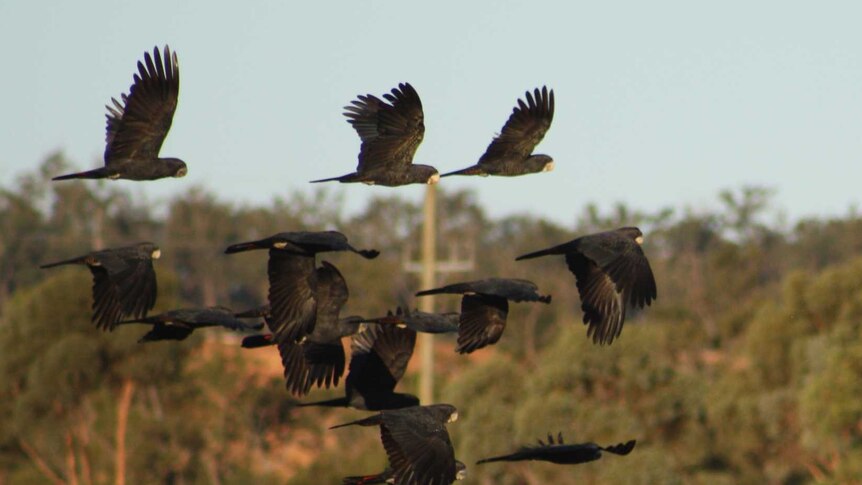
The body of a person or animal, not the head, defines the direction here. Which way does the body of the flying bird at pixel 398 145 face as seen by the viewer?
to the viewer's right

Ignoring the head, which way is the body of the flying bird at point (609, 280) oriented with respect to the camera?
to the viewer's right

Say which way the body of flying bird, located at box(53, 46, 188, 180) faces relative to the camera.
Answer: to the viewer's right

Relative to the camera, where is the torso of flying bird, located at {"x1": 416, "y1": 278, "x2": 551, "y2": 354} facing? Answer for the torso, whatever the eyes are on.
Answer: to the viewer's right

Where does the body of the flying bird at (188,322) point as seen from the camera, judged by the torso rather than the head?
to the viewer's right

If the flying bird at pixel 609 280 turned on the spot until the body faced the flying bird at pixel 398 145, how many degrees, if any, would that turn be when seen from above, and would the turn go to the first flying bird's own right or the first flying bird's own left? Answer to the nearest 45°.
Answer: approximately 180°

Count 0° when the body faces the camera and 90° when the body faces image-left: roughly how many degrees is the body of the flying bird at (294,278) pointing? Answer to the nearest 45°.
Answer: approximately 270°

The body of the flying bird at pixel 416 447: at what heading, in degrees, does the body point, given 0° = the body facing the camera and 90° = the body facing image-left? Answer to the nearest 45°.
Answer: approximately 270°

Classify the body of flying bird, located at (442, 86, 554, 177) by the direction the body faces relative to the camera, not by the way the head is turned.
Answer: to the viewer's right
